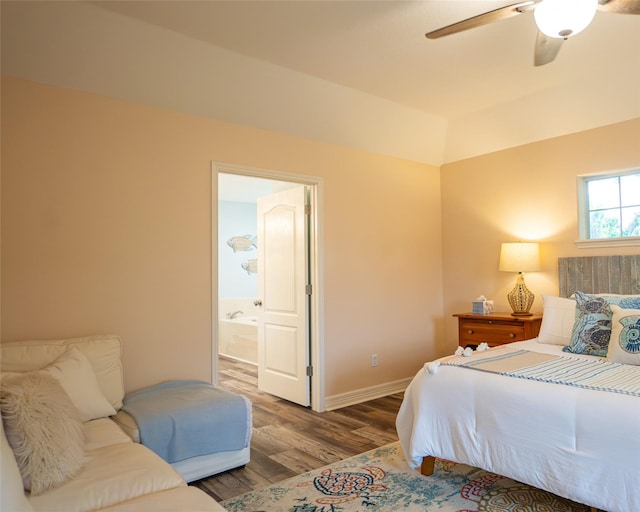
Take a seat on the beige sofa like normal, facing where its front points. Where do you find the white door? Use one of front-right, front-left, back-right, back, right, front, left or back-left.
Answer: left

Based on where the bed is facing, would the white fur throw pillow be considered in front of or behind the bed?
in front

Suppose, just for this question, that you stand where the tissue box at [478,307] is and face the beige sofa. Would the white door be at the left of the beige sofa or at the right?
right

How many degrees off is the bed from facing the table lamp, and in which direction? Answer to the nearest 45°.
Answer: approximately 135° to its right

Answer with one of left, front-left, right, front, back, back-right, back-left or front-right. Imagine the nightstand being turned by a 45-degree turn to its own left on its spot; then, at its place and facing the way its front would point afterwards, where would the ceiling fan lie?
front

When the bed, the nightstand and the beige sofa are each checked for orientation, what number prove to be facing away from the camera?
0

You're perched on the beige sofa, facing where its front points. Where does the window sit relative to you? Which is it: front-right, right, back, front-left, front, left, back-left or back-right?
front-left

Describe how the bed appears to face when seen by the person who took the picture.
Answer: facing the viewer and to the left of the viewer

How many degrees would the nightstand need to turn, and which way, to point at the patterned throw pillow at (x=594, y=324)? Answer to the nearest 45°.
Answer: approximately 90° to its left

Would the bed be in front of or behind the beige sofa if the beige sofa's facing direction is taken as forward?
in front

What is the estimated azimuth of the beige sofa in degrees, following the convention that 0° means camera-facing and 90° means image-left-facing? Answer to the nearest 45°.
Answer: approximately 315°

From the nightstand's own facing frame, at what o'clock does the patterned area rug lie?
The patterned area rug is roughly at 11 o'clock from the nightstand.

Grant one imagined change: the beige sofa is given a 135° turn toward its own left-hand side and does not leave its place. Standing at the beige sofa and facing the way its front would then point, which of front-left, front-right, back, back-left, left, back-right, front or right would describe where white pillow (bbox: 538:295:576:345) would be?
right

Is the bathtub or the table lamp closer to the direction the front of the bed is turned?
the bathtub

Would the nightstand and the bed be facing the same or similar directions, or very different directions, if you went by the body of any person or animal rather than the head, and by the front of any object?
same or similar directions

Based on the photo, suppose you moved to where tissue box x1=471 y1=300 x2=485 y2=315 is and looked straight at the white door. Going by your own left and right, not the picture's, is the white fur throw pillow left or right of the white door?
left

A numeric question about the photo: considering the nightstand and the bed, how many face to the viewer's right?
0

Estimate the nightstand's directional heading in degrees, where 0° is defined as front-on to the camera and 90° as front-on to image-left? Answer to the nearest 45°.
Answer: approximately 45°
